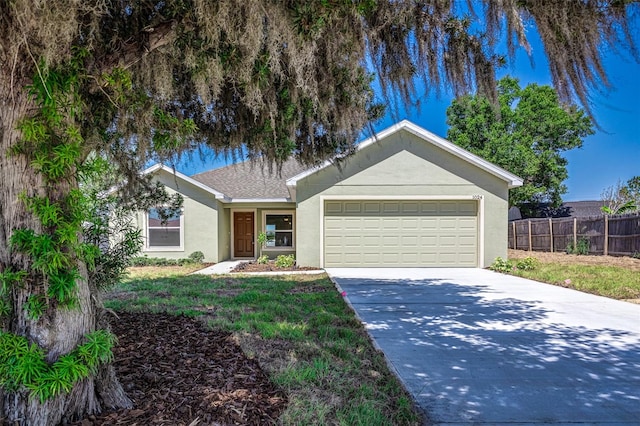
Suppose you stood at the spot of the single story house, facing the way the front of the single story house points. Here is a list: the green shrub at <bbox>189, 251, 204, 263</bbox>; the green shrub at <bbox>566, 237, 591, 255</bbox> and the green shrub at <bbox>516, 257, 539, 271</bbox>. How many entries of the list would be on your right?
1

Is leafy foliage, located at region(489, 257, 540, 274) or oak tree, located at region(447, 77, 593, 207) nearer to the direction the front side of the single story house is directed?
the leafy foliage

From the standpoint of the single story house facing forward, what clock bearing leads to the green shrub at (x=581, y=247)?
The green shrub is roughly at 8 o'clock from the single story house.

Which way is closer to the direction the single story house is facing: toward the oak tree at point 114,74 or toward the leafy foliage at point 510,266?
the oak tree

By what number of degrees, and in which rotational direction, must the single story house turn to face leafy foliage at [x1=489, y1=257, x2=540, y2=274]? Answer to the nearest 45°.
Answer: approximately 90° to its left

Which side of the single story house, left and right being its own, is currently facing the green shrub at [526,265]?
left

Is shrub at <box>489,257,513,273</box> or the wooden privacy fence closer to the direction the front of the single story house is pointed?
the shrub

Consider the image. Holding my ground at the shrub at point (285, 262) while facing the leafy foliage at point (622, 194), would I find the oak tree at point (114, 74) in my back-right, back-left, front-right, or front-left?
back-right

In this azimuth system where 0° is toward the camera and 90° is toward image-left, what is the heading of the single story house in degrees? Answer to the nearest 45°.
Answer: approximately 0°

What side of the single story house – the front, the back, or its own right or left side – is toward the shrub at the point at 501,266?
left

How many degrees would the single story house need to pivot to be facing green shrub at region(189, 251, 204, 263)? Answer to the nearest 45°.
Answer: approximately 90° to its right

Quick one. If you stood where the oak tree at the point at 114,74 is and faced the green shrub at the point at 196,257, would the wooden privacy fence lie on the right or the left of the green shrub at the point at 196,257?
right

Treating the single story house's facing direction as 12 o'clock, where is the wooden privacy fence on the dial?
The wooden privacy fence is roughly at 8 o'clock from the single story house.

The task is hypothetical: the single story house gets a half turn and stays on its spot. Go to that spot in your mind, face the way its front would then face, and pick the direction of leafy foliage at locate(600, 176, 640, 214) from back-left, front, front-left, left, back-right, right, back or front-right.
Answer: front-right
